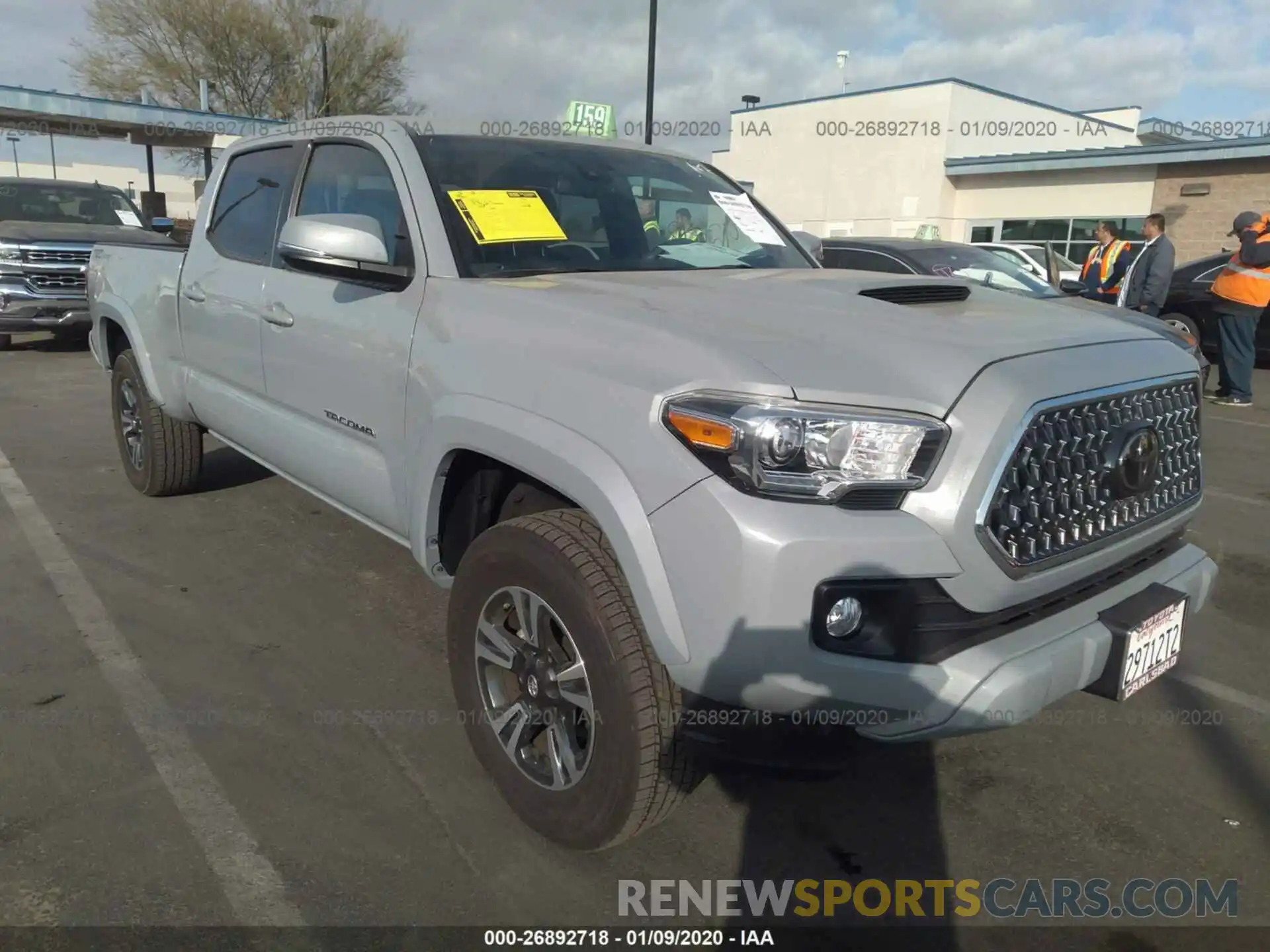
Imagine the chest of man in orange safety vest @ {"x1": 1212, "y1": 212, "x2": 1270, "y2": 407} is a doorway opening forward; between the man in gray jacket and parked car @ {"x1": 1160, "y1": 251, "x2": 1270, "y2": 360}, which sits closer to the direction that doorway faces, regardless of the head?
the man in gray jacket

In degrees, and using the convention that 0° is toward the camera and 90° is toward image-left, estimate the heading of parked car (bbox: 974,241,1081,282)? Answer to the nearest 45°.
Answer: approximately 315°

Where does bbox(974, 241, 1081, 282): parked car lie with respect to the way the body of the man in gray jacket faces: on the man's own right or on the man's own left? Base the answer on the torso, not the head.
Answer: on the man's own right

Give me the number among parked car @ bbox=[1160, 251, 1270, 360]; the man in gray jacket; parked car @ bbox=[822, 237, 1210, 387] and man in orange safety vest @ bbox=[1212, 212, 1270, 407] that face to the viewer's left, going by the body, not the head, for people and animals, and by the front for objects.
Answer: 2

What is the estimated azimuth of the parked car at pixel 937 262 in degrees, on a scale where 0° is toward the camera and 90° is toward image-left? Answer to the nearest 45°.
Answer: approximately 315°

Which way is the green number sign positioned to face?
toward the camera

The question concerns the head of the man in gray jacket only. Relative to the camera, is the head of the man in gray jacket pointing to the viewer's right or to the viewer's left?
to the viewer's left

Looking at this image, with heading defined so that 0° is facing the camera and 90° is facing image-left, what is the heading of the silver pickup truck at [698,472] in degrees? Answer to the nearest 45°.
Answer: approximately 315°

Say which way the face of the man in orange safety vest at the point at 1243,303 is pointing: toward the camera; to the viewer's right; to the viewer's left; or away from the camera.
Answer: to the viewer's left

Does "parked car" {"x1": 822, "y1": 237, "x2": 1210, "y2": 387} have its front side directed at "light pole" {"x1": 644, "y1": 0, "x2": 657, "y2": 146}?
no

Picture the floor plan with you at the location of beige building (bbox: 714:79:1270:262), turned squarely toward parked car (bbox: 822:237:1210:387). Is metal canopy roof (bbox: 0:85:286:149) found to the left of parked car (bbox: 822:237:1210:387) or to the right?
right

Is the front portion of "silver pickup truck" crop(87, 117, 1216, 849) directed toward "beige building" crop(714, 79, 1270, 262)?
no
